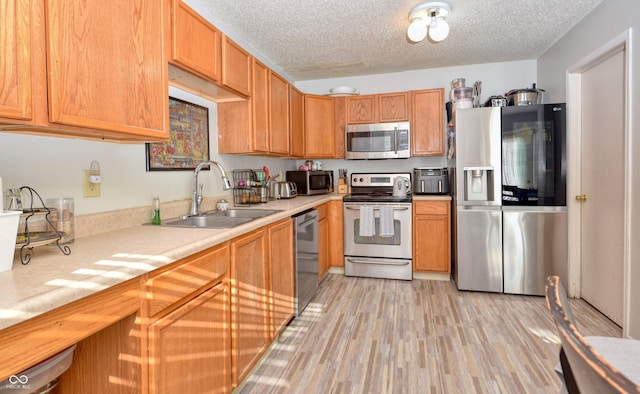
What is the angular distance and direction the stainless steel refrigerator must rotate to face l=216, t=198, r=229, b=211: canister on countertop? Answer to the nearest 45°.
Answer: approximately 45° to its right

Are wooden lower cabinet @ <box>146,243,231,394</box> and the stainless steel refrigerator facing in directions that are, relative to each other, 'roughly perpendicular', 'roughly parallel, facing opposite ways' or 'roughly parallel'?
roughly perpendicular

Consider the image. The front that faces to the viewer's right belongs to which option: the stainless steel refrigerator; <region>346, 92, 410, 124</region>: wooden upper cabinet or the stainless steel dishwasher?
the stainless steel dishwasher

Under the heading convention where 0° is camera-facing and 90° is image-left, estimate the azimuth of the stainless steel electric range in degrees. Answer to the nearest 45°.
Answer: approximately 0°

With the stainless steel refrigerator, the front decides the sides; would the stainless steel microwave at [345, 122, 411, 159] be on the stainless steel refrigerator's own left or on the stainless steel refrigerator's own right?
on the stainless steel refrigerator's own right

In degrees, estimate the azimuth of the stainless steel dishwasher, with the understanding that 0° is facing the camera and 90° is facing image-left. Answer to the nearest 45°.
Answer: approximately 270°
